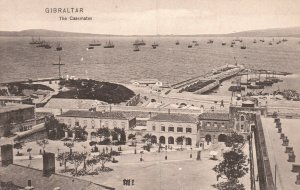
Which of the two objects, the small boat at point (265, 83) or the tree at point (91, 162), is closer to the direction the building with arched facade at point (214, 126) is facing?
the tree

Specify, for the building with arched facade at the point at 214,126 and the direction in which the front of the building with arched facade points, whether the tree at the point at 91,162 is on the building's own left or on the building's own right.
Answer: on the building's own right

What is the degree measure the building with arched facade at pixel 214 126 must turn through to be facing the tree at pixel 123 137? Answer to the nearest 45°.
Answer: approximately 90° to its right

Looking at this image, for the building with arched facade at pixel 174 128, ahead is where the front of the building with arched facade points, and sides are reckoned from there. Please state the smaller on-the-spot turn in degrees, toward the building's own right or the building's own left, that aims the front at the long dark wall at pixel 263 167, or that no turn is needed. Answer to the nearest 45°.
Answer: approximately 45° to the building's own left

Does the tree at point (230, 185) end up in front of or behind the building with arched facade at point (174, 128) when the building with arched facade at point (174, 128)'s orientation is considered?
in front

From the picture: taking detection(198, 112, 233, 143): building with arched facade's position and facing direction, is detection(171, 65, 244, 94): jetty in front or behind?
behind

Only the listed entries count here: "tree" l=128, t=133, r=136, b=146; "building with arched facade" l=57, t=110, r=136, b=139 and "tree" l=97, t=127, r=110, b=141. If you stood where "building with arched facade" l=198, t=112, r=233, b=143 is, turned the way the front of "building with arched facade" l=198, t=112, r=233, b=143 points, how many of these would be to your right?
3

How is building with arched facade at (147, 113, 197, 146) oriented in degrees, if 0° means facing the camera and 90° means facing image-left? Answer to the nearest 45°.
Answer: approximately 0°

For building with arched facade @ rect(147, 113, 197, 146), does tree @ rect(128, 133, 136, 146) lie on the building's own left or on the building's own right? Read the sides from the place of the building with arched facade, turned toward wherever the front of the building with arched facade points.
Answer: on the building's own right

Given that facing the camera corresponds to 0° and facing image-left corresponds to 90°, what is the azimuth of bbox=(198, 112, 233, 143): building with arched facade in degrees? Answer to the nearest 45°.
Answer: approximately 0°

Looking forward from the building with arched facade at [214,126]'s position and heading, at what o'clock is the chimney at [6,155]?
The chimney is roughly at 2 o'clock from the building with arched facade.

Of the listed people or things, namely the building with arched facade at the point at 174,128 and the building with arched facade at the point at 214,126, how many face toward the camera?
2
